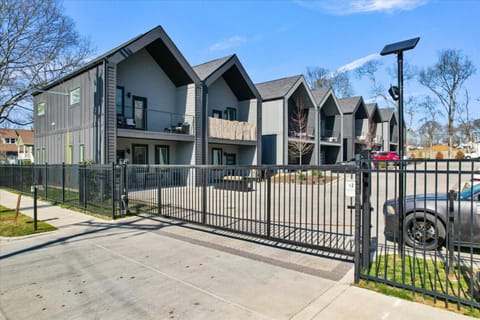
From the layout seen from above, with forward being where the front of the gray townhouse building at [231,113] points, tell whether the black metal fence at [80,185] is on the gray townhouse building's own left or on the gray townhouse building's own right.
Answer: on the gray townhouse building's own right

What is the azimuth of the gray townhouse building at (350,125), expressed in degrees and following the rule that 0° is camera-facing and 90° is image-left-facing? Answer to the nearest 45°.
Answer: approximately 315°

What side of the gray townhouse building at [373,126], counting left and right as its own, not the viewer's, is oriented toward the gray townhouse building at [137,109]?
right

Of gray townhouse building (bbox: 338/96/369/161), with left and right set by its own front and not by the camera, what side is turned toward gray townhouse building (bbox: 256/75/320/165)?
right

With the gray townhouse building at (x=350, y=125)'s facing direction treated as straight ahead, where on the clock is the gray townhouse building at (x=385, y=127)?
the gray townhouse building at (x=385, y=127) is roughly at 8 o'clock from the gray townhouse building at (x=350, y=125).

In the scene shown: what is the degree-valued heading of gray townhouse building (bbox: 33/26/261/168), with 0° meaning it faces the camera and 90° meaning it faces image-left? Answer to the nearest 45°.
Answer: approximately 315°

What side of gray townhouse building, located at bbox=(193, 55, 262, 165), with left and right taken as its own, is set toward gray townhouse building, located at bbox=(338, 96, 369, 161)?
left

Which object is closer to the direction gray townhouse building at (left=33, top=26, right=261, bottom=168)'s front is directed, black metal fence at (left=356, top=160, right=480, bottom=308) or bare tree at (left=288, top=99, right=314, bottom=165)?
the black metal fence

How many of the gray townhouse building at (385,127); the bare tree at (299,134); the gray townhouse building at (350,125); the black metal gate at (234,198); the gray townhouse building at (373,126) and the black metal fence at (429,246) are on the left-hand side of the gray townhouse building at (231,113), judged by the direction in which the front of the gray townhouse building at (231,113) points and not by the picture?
4

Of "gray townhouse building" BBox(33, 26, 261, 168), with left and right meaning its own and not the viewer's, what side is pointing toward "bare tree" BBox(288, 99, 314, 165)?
left
